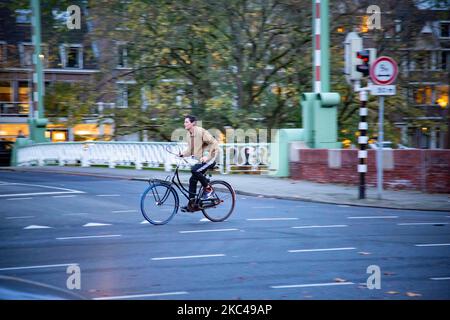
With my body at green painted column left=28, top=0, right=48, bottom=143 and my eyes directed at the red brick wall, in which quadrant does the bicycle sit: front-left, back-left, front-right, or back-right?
front-right

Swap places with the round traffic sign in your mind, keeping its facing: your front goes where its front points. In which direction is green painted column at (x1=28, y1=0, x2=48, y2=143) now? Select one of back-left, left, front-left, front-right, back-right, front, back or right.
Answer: back-right

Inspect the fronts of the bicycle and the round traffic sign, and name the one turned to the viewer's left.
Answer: the bicycle

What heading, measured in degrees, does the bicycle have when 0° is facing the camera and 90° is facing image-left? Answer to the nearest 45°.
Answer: approximately 90°

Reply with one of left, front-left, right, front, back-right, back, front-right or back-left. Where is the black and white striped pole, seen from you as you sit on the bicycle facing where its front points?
back-right

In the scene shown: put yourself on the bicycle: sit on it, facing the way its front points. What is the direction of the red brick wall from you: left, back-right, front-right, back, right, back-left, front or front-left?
back-right

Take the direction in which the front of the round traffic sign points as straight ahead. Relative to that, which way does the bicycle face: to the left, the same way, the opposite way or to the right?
to the right

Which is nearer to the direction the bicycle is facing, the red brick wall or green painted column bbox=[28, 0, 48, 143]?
the green painted column

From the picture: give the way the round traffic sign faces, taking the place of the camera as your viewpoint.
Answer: facing the viewer

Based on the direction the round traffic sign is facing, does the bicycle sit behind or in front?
in front

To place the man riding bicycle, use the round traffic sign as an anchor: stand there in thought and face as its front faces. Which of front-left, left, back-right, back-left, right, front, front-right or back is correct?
front-right

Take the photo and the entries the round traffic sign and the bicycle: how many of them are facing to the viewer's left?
1
